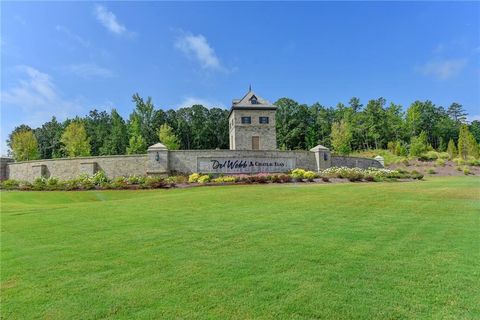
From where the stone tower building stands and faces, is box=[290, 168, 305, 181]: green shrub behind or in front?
in front

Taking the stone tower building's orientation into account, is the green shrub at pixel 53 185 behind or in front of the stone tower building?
in front

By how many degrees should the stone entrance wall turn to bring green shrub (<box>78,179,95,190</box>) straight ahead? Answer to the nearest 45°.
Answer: approximately 45° to its right

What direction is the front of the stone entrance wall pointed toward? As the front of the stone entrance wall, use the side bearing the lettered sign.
toward the camera

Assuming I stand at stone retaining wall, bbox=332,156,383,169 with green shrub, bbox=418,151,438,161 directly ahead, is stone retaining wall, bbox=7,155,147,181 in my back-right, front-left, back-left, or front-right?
back-left

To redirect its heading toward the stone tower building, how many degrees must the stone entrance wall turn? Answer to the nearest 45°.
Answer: approximately 135° to its left

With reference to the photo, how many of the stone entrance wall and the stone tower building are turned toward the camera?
2

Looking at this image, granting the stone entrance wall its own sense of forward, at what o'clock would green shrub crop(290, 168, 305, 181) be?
The green shrub is roughly at 10 o'clock from the stone entrance wall.

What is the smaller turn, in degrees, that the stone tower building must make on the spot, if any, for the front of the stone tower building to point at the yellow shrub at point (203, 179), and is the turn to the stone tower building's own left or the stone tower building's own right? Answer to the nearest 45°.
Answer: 0° — it already faces it

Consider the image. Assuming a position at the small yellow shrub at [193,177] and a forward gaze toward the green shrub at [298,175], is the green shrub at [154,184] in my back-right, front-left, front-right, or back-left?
back-right

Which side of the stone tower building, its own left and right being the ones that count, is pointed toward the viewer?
front

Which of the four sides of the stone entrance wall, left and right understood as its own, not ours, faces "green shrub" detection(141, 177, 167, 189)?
front

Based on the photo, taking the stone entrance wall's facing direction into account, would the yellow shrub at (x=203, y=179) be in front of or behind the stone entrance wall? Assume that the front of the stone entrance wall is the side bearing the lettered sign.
in front

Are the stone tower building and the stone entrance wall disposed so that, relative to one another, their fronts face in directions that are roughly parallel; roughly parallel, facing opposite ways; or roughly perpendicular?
roughly parallel
